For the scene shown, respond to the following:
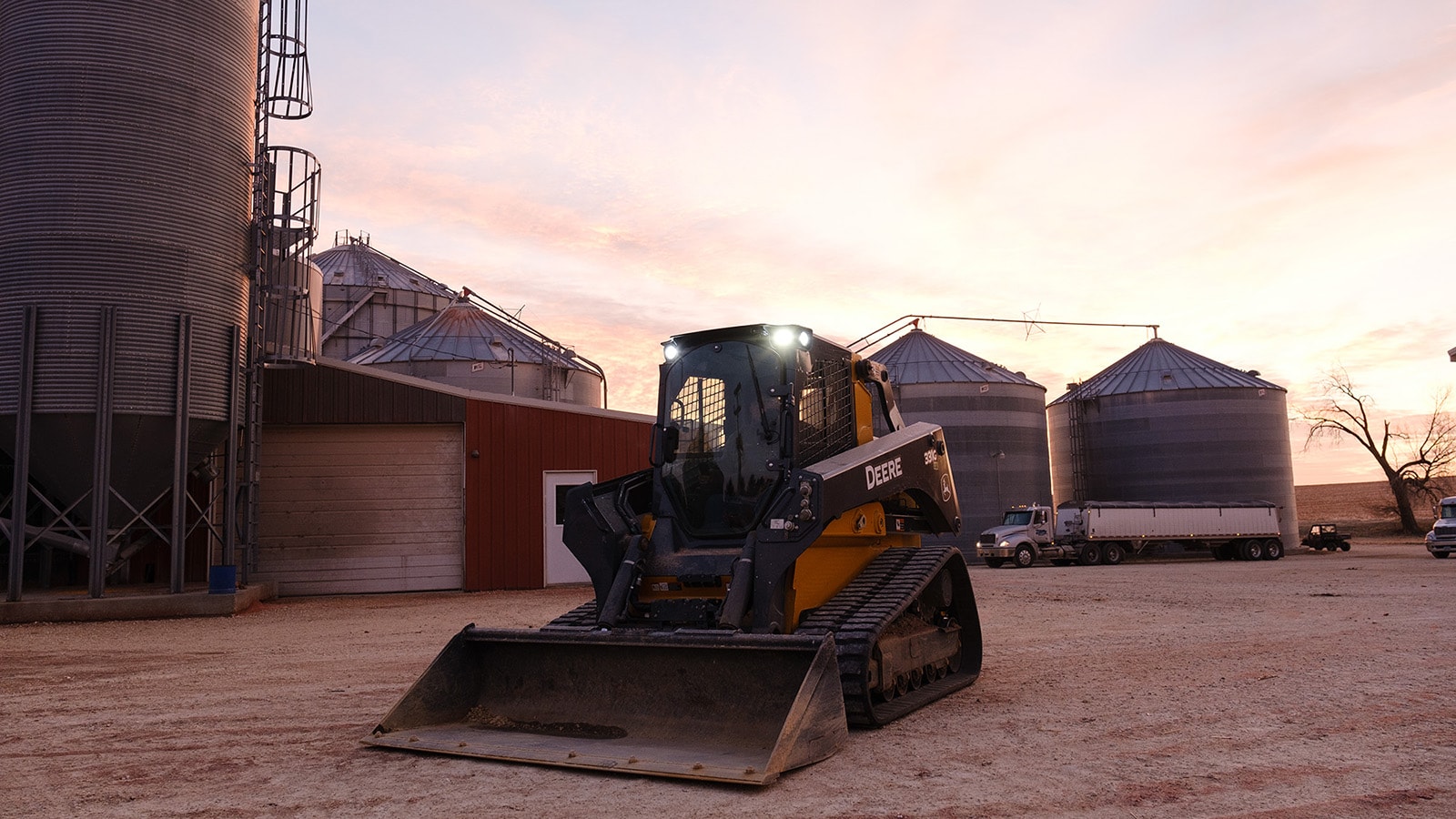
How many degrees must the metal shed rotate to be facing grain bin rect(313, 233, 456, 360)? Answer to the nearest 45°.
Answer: approximately 180°

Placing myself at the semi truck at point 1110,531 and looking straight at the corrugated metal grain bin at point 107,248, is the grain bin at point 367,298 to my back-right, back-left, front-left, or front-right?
front-right

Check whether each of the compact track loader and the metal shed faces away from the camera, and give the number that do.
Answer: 0

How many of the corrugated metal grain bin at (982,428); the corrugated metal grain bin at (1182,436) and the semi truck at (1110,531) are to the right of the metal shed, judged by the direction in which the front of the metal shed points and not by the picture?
0

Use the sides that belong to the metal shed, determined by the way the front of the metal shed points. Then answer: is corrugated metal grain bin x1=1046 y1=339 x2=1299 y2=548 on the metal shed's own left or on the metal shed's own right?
on the metal shed's own left

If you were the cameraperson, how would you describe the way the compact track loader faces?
facing the viewer and to the left of the viewer

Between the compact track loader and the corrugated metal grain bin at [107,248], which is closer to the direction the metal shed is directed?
the compact track loader

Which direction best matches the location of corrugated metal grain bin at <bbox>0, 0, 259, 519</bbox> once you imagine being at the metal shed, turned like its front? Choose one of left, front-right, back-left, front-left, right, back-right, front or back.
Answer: front-right

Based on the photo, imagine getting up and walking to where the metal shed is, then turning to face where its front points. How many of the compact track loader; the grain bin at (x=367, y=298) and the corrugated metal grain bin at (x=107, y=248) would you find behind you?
1

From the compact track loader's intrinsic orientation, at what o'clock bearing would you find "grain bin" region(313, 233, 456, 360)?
The grain bin is roughly at 4 o'clock from the compact track loader.

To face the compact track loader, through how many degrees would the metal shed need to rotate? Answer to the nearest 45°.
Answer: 0° — it already faces it

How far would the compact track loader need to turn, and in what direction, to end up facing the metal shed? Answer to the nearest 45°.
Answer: approximately 90° to its right

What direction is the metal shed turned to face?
toward the camera

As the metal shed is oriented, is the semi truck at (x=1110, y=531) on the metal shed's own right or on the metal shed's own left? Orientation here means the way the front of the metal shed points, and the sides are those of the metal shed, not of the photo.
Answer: on the metal shed's own left

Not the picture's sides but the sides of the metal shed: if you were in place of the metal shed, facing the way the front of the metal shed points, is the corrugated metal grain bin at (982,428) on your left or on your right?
on your left
